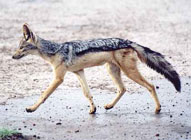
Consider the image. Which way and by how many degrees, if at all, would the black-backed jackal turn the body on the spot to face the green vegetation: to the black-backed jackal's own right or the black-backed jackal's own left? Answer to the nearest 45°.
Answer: approximately 45° to the black-backed jackal's own left

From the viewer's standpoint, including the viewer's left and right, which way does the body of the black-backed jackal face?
facing to the left of the viewer
